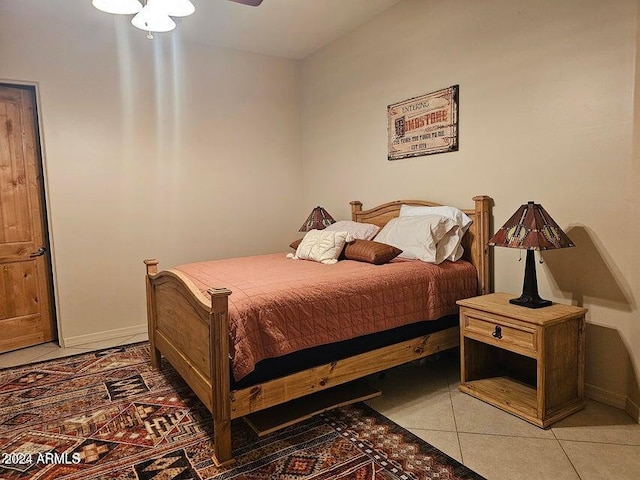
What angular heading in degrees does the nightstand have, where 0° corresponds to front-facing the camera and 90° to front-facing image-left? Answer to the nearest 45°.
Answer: approximately 45°

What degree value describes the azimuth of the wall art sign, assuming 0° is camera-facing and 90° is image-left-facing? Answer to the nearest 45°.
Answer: approximately 45°

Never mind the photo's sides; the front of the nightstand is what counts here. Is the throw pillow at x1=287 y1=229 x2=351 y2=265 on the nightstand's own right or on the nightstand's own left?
on the nightstand's own right

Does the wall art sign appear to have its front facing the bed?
yes

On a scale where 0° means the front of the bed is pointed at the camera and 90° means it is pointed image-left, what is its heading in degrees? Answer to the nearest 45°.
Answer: approximately 45°

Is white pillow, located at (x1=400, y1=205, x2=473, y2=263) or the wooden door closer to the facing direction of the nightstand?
the wooden door

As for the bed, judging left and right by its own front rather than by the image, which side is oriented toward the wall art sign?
back

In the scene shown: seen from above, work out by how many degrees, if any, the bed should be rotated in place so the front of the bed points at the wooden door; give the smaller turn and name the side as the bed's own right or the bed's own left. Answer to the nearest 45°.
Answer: approximately 90° to the bed's own right
